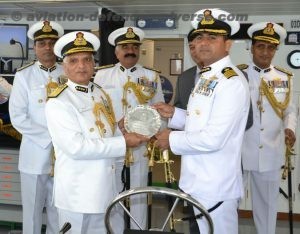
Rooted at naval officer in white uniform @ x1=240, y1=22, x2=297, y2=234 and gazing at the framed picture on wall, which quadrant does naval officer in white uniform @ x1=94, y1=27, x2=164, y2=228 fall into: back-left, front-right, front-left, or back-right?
front-left

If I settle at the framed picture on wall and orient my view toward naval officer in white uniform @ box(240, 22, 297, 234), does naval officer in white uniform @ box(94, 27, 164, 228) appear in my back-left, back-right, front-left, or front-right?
front-right

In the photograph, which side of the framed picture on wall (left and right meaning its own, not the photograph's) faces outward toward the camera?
front

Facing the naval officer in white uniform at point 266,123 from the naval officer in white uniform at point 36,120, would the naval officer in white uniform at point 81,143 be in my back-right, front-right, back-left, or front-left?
front-right

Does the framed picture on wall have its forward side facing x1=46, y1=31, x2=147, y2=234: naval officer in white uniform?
yes

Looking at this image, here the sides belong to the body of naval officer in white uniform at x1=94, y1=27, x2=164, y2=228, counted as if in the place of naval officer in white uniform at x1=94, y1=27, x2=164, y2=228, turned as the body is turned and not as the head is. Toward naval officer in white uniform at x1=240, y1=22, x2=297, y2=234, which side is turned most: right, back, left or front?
left

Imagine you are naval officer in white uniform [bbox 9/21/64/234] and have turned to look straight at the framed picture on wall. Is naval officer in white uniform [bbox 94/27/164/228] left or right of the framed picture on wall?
right

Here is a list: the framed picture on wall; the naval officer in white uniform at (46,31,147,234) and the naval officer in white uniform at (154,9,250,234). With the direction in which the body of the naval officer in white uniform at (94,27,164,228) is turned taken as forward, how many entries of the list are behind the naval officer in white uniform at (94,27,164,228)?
1

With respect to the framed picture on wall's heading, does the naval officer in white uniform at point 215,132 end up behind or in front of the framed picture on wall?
in front

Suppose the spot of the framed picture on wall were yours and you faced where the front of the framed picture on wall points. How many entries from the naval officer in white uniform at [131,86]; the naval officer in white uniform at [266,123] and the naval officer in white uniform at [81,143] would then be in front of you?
3

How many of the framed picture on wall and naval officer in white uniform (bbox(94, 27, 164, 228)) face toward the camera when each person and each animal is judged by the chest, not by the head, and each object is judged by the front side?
2

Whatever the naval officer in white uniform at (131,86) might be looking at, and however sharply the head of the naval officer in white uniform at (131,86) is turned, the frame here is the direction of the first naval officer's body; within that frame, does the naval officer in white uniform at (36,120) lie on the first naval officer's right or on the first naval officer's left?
on the first naval officer's right

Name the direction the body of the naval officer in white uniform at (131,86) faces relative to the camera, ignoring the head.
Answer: toward the camera
